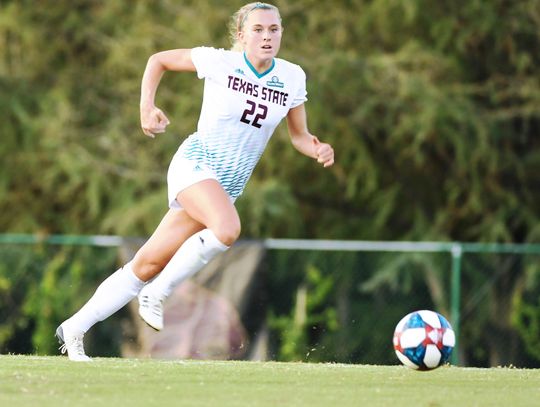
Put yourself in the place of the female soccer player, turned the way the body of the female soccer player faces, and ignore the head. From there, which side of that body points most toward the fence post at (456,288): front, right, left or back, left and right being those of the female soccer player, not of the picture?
left

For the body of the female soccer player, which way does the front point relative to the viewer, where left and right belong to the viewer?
facing the viewer and to the right of the viewer

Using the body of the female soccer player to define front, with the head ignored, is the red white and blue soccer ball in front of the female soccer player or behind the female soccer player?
in front

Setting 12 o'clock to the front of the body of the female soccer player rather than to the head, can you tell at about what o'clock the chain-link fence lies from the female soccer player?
The chain-link fence is roughly at 8 o'clock from the female soccer player.

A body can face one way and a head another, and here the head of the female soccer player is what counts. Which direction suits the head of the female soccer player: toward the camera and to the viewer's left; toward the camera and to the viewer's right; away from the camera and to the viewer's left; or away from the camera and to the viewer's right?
toward the camera and to the viewer's right

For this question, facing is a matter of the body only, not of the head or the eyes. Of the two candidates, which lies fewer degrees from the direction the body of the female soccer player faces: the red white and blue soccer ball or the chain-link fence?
the red white and blue soccer ball

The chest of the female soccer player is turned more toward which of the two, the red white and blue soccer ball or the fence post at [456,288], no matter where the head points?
the red white and blue soccer ball
